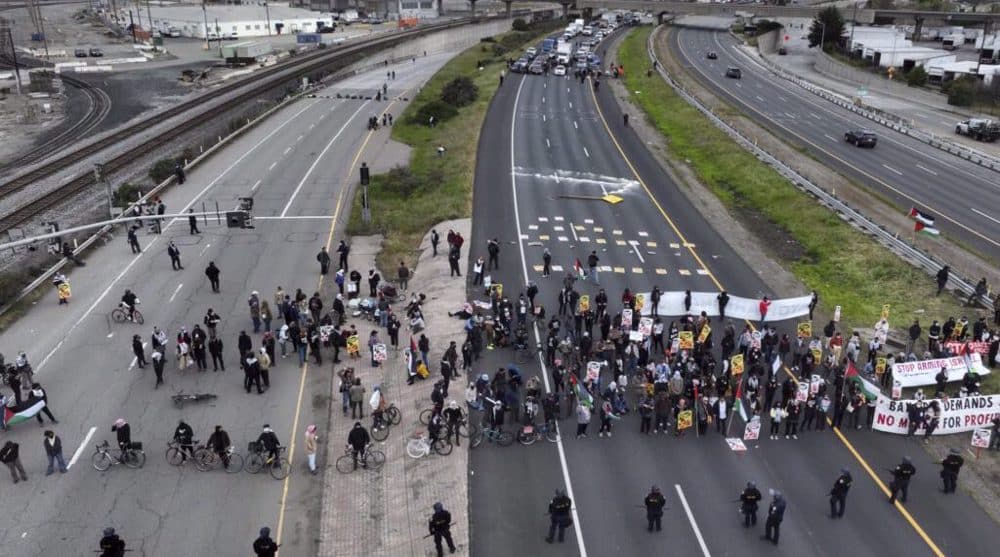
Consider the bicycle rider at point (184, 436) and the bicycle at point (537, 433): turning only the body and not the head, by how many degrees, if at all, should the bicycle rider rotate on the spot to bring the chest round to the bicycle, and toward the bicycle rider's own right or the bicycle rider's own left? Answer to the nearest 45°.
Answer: approximately 90° to the bicycle rider's own left

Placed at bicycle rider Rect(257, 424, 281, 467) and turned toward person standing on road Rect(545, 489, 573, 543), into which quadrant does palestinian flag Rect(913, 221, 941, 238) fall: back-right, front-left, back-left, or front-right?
front-left

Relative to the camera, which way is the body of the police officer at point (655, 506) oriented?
away from the camera

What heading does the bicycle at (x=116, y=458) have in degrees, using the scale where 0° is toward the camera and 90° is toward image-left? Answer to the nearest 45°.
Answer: approximately 90°

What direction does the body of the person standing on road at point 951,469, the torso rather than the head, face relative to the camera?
away from the camera

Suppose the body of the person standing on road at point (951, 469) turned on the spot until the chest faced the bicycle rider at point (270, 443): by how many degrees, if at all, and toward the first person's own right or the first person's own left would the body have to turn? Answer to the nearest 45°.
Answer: approximately 135° to the first person's own left

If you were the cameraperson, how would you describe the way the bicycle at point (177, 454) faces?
facing to the left of the viewer

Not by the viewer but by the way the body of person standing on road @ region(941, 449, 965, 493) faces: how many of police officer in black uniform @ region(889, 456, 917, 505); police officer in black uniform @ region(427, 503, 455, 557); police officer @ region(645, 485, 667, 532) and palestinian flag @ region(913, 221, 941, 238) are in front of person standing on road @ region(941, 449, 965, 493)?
1

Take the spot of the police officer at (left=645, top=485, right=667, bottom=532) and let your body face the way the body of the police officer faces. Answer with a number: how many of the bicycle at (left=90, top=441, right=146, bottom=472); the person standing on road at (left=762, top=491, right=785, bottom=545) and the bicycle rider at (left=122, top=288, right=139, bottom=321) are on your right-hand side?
1

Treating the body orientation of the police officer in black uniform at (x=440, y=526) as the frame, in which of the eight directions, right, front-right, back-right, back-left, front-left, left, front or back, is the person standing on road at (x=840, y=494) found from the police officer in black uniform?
right
